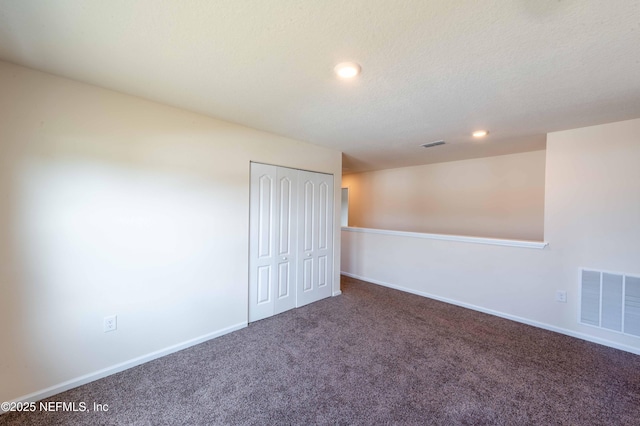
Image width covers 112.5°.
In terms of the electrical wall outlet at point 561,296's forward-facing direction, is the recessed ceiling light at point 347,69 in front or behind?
in front

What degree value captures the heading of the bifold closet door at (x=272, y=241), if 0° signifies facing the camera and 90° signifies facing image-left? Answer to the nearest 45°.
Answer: approximately 315°

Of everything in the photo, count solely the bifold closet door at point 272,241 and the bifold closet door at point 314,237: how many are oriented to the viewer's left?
0

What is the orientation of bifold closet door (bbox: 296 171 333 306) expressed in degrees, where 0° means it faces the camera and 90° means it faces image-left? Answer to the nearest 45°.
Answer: approximately 315°

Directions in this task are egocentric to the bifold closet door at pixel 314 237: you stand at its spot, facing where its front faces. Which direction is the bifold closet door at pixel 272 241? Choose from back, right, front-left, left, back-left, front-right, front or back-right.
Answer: right

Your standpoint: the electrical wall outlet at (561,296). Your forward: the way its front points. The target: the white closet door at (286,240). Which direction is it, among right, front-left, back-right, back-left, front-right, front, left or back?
front-right

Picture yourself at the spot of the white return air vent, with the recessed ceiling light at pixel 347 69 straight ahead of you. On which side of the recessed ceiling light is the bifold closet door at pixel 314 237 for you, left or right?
right
